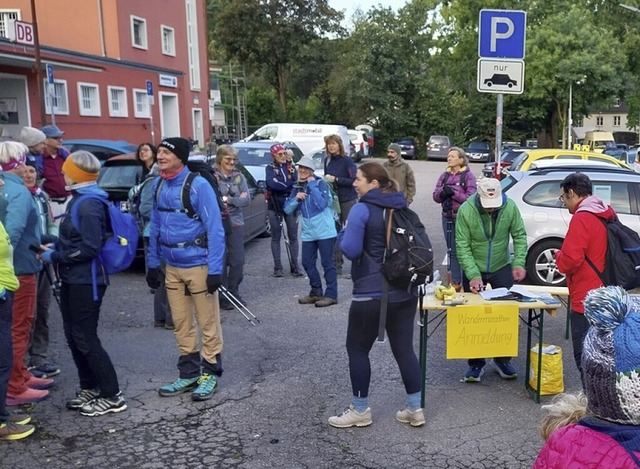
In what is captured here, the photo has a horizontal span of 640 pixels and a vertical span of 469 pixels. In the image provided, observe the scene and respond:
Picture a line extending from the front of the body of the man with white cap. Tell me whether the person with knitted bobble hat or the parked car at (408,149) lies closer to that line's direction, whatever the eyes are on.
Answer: the person with knitted bobble hat

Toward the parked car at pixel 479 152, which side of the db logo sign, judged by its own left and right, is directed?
left

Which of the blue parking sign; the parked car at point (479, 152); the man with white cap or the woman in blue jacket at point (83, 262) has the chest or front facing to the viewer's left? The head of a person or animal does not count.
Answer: the woman in blue jacket

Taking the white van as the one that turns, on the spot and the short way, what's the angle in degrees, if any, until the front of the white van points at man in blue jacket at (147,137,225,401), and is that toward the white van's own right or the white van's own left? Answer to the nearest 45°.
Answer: approximately 90° to the white van's own left

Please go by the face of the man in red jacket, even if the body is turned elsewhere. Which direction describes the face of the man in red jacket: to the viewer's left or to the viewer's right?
to the viewer's left

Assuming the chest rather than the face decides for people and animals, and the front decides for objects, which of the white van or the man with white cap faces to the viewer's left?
the white van

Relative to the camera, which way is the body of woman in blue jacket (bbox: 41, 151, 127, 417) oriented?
to the viewer's left

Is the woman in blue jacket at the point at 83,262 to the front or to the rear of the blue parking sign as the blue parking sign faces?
to the front

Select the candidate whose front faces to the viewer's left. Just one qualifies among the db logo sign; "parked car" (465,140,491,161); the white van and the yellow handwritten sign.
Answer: the white van

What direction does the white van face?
to the viewer's left

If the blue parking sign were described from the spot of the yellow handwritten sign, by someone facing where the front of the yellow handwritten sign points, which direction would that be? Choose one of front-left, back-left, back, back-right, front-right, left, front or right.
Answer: back

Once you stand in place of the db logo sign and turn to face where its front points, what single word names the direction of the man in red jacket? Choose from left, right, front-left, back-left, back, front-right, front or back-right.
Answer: front-right
